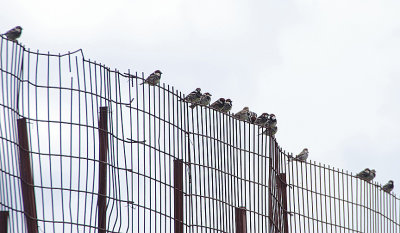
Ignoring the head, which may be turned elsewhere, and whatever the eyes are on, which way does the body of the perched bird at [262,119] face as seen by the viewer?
to the viewer's right

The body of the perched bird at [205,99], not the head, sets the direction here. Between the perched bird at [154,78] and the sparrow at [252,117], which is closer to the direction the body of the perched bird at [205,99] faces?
the sparrow

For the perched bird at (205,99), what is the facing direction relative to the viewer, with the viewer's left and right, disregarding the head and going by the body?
facing to the right of the viewer
